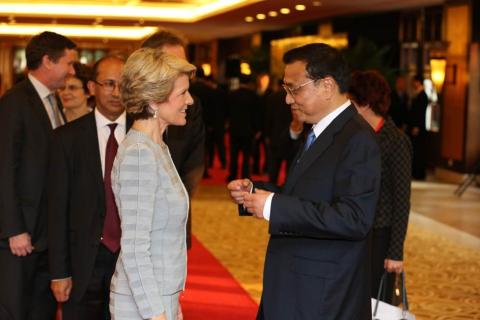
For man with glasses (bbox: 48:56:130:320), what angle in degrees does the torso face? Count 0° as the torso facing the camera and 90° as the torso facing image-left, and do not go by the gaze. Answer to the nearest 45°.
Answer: approximately 315°

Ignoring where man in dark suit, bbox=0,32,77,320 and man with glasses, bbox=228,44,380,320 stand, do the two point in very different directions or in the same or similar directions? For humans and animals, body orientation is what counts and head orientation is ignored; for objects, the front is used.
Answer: very different directions

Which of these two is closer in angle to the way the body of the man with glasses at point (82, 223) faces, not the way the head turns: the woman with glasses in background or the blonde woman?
the blonde woman

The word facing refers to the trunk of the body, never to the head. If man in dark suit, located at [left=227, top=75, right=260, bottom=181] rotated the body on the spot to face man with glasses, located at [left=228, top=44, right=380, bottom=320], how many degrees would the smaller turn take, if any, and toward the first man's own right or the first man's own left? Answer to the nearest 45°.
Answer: approximately 180°

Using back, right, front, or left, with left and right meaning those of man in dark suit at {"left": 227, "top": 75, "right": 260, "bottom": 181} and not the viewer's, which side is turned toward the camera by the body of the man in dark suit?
back

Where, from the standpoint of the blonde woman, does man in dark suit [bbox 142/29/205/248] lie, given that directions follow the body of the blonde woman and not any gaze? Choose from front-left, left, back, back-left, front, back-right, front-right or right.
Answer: left

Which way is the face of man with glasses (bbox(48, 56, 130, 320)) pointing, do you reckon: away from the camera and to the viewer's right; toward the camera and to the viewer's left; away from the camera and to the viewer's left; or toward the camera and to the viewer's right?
toward the camera and to the viewer's right

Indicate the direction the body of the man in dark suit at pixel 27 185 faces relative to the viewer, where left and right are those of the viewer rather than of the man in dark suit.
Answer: facing to the right of the viewer

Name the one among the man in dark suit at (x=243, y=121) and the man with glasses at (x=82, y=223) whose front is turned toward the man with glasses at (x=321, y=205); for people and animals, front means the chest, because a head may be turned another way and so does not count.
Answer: the man with glasses at (x=82, y=223)

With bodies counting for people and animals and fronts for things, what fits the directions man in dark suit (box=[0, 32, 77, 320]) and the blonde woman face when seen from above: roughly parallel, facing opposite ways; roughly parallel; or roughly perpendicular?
roughly parallel

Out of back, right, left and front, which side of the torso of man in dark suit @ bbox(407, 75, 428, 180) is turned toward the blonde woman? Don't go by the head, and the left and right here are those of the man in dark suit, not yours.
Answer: left

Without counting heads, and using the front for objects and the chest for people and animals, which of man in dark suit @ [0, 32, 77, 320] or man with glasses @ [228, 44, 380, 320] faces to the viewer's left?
the man with glasses
